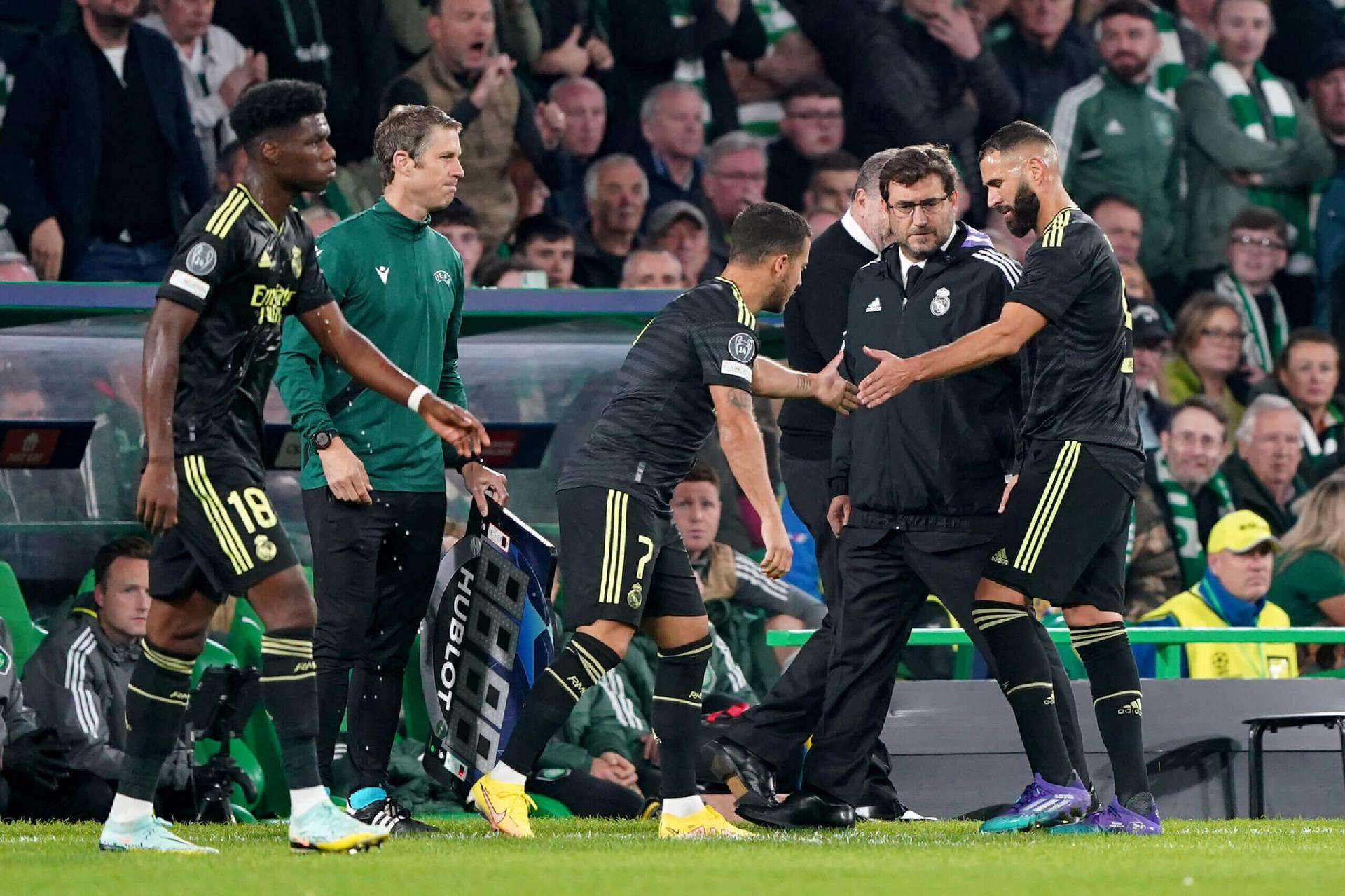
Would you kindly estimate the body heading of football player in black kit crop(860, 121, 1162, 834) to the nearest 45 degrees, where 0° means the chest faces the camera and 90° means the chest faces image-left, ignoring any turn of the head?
approximately 90°

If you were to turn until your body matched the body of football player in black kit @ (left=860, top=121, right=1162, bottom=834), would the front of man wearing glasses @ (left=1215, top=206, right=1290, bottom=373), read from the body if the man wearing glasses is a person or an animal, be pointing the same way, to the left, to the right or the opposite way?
to the left

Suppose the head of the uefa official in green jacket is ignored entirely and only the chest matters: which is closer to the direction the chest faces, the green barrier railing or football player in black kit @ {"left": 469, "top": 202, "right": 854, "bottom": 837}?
the football player in black kit

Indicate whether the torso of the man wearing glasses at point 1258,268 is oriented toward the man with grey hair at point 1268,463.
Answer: yes

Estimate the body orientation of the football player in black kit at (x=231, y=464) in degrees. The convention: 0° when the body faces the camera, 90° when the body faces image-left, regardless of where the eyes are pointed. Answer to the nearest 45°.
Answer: approximately 315°

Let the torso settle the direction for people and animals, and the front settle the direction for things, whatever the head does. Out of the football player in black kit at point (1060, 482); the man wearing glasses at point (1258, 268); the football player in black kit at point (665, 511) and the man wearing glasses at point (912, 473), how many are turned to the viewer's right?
1

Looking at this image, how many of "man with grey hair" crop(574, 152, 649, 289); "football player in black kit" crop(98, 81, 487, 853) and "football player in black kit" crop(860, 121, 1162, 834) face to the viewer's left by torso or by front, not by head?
1

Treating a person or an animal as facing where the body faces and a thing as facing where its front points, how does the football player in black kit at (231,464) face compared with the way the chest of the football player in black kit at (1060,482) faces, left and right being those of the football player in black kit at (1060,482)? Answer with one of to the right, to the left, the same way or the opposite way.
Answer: the opposite way

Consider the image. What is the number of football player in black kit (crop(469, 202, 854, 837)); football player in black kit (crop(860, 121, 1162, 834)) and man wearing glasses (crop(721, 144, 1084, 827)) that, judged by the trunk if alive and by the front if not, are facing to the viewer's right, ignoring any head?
1

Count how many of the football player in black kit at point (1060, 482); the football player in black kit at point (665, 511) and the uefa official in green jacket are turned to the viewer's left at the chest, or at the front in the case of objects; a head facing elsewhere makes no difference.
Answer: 1

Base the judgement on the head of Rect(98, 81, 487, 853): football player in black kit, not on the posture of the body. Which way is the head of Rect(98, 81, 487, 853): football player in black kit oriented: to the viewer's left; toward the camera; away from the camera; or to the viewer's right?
to the viewer's right

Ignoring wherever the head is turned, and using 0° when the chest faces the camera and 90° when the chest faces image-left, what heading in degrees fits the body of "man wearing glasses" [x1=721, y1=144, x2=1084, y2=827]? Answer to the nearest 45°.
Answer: approximately 45°
